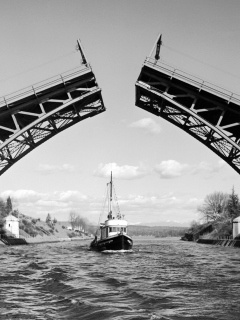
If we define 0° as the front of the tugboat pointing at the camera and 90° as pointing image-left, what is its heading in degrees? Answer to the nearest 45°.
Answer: approximately 315°
